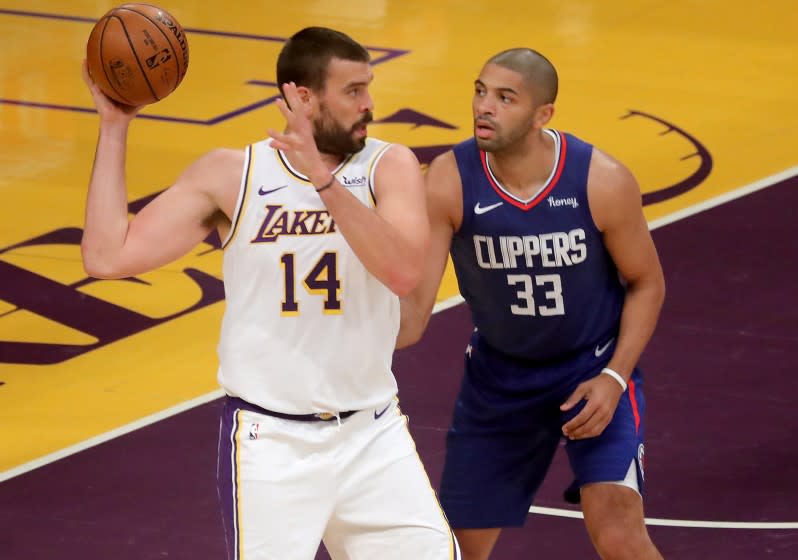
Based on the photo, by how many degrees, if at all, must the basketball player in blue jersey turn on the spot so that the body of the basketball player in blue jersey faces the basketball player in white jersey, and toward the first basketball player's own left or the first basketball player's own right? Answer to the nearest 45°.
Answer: approximately 45° to the first basketball player's own right

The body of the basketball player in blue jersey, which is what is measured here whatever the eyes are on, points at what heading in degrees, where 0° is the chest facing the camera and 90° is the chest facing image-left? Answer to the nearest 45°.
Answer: approximately 0°

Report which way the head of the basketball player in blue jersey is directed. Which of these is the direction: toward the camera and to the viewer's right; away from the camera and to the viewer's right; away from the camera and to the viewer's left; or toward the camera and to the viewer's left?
toward the camera and to the viewer's left
